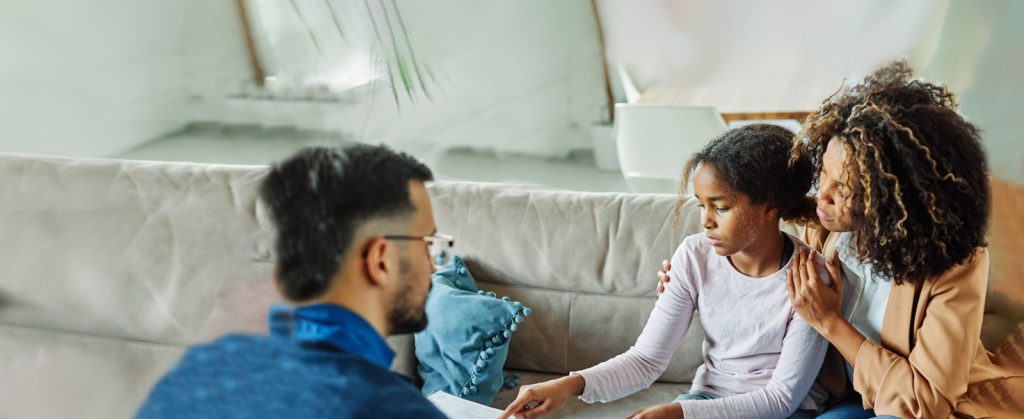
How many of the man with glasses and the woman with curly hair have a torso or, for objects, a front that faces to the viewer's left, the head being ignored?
1

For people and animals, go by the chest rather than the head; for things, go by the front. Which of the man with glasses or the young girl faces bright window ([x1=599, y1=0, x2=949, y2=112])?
the man with glasses

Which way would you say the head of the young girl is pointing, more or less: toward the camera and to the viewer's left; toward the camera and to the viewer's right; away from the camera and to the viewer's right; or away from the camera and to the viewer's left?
toward the camera and to the viewer's left

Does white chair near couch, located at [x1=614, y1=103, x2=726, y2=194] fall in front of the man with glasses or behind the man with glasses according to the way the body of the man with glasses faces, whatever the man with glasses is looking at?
in front

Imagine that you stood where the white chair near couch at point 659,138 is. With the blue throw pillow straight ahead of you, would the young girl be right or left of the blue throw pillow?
left

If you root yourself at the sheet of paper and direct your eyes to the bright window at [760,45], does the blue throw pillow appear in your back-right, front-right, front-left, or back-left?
front-left

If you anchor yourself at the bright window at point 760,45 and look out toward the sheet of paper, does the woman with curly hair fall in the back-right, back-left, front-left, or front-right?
front-left

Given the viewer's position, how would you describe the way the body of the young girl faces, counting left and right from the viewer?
facing the viewer and to the left of the viewer

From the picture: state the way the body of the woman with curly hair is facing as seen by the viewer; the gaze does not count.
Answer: to the viewer's left

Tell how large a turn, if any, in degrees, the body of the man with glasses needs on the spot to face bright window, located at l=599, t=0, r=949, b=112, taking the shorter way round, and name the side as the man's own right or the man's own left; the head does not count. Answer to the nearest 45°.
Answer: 0° — they already face it

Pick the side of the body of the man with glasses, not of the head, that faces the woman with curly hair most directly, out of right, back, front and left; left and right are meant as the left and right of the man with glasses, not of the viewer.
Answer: front

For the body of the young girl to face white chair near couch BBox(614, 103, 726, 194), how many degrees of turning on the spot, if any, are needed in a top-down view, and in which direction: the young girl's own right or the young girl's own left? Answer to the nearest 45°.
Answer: approximately 135° to the young girl's own right

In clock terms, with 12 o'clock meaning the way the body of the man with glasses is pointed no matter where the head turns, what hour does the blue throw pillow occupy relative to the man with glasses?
The blue throw pillow is roughly at 11 o'clock from the man with glasses.
